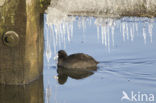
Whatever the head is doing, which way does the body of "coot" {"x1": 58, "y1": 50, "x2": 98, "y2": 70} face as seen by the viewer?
to the viewer's left
